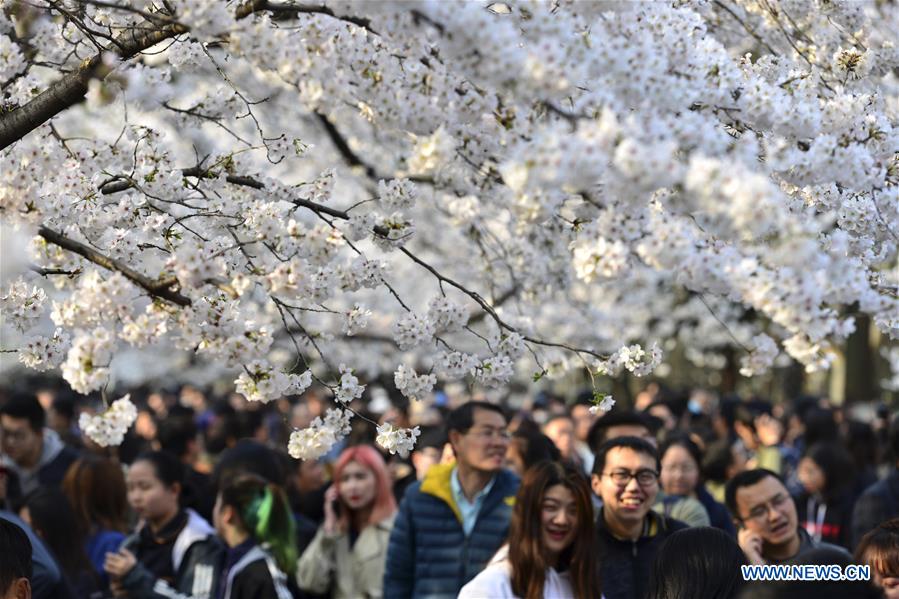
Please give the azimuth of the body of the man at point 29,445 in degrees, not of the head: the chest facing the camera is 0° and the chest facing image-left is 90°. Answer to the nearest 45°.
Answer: approximately 45°

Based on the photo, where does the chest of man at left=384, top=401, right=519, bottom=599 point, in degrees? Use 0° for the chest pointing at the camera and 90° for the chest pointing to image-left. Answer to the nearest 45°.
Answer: approximately 315°

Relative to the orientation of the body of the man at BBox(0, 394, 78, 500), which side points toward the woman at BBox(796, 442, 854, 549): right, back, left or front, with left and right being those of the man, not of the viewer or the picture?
left

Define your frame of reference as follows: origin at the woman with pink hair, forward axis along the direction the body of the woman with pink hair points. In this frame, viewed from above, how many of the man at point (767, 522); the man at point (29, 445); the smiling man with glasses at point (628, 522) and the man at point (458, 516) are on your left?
3

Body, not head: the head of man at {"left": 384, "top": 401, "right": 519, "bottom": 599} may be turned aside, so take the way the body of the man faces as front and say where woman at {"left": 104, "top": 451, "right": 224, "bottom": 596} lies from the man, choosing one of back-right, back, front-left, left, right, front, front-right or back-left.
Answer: back-right

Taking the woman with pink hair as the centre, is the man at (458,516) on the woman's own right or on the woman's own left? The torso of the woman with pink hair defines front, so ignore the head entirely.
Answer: on the woman's own left

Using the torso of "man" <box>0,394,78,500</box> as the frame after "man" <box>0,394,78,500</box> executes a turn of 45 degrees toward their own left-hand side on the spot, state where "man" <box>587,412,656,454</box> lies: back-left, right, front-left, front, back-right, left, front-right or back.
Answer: front-left
